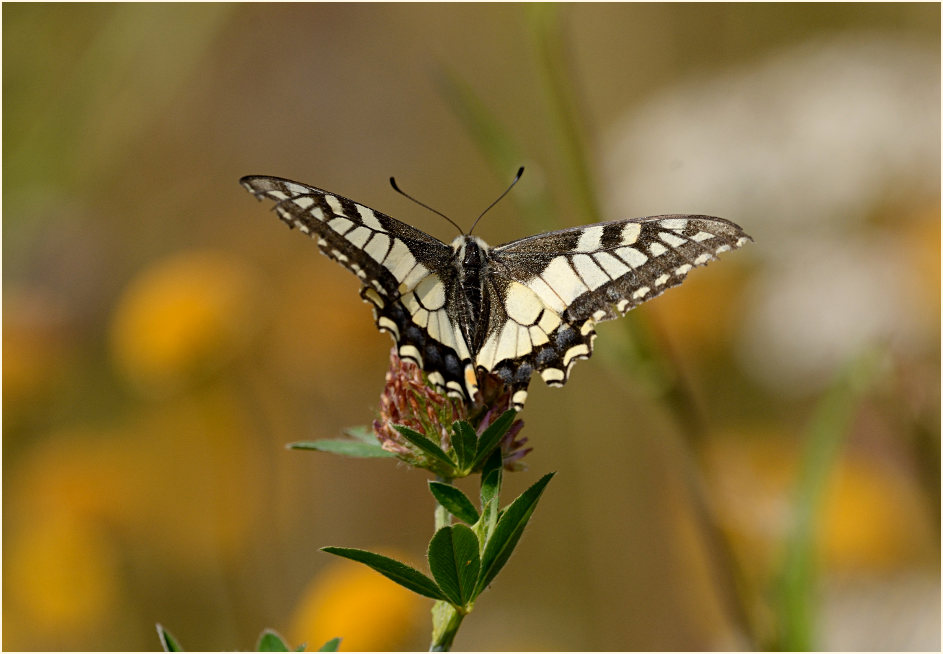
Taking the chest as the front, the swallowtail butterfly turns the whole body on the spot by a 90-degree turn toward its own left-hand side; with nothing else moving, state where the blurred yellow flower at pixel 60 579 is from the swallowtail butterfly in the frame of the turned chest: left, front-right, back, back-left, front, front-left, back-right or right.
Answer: front-right

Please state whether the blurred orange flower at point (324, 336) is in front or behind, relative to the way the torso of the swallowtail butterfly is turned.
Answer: in front

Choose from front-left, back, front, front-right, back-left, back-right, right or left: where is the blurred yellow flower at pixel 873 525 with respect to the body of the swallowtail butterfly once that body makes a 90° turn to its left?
back-right

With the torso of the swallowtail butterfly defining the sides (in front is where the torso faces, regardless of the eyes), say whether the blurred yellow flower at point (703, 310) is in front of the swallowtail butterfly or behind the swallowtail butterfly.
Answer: in front

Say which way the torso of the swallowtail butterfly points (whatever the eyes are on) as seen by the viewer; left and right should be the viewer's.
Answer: facing away from the viewer

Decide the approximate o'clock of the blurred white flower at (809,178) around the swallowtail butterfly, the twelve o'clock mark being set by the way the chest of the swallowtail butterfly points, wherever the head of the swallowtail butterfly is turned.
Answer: The blurred white flower is roughly at 1 o'clock from the swallowtail butterfly.

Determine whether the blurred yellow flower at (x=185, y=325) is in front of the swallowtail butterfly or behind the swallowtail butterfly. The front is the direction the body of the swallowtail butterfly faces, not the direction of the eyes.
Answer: in front
